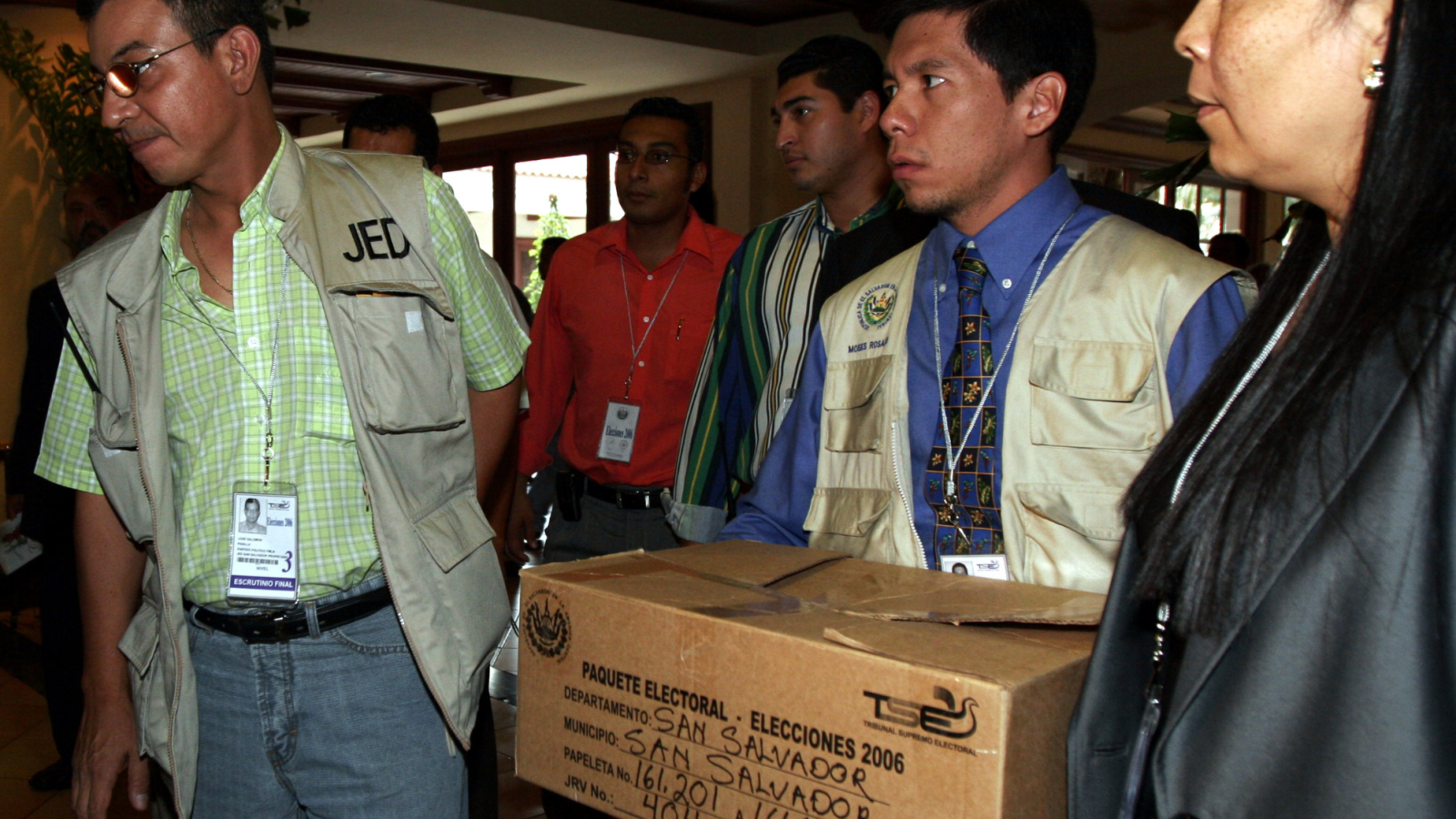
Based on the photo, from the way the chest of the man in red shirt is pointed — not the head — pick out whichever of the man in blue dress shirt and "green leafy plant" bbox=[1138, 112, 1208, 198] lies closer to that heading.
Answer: the man in blue dress shirt

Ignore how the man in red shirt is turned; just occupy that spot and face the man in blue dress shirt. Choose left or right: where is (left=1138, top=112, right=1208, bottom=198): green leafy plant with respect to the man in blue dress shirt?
left

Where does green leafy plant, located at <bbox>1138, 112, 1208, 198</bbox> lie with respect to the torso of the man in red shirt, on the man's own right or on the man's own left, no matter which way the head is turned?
on the man's own left

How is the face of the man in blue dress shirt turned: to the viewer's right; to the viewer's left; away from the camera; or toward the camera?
to the viewer's left

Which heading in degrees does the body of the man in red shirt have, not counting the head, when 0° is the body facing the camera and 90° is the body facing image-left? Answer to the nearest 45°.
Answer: approximately 0°

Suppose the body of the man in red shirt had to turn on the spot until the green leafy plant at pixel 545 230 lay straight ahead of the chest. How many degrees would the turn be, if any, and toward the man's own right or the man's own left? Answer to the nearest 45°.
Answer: approximately 180°

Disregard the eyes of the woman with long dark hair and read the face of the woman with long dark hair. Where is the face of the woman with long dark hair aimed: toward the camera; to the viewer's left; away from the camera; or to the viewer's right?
to the viewer's left

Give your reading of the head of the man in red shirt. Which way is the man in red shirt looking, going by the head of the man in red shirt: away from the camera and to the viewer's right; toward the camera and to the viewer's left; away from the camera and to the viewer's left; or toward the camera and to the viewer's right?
toward the camera and to the viewer's left

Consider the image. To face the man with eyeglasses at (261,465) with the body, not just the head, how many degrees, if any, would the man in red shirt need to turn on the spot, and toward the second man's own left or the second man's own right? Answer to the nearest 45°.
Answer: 0° — they already face them

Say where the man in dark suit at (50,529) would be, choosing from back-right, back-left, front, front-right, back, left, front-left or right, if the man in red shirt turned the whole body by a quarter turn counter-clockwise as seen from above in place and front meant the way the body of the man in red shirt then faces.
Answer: back

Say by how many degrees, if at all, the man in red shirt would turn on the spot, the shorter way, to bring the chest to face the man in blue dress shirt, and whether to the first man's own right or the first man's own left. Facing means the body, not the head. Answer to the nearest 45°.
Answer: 0° — they already face them

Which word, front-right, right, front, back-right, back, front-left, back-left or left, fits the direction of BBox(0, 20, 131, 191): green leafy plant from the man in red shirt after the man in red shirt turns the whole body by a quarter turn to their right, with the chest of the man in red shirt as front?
front-right
